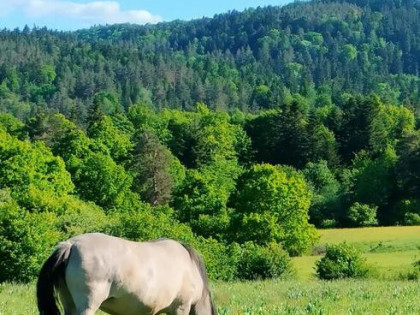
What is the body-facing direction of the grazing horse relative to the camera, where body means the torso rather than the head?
to the viewer's right
